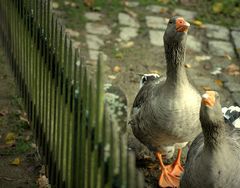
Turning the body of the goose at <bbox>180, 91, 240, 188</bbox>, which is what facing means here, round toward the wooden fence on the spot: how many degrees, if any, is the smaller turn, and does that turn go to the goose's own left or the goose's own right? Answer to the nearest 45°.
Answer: approximately 90° to the goose's own right

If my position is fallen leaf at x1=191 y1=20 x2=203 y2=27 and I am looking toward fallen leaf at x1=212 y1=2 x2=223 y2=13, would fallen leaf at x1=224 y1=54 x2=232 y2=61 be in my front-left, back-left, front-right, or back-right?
back-right

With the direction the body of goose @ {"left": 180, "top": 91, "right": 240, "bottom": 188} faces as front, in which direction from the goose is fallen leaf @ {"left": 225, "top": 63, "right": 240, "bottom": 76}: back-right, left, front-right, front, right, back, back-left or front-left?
back

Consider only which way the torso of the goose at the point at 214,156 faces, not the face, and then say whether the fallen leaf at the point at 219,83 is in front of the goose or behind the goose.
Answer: behind

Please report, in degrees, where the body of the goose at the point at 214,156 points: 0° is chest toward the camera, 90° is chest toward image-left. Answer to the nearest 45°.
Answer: approximately 0°

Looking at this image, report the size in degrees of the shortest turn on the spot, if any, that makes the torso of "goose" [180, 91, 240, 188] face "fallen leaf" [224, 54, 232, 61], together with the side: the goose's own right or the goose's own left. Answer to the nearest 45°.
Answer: approximately 180°

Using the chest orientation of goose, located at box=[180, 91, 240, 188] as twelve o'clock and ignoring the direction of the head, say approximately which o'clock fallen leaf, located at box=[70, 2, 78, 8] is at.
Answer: The fallen leaf is roughly at 5 o'clock from the goose.
